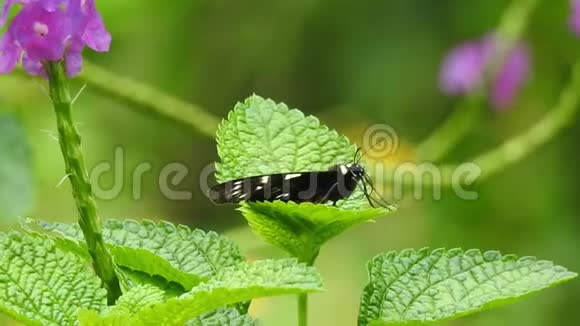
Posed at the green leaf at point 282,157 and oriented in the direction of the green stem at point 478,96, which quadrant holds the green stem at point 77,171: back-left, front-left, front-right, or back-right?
back-left

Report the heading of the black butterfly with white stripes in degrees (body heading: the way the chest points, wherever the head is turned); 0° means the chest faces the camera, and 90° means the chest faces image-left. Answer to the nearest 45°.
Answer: approximately 270°

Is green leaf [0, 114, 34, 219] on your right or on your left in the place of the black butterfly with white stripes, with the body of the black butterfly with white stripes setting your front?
on your left

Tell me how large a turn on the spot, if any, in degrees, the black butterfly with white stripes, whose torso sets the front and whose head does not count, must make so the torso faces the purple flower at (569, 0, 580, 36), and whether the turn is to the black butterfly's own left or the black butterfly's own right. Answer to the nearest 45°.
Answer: approximately 45° to the black butterfly's own left

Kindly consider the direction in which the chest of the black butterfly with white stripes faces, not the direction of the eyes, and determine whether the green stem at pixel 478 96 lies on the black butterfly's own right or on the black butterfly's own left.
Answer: on the black butterfly's own left
